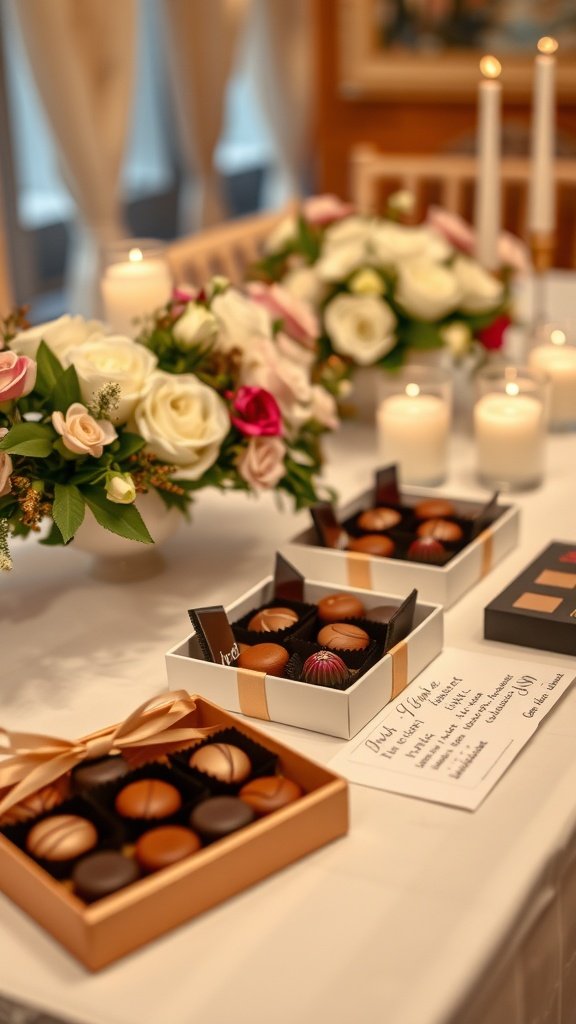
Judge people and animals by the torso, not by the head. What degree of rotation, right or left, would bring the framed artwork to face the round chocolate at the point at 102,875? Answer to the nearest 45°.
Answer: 0° — it already faces it

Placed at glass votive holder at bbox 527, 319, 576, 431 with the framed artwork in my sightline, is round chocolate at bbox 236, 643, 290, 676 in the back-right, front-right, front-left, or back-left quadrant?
back-left

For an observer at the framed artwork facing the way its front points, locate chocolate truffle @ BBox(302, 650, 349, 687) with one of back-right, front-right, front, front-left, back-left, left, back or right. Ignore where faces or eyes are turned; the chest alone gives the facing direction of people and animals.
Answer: front

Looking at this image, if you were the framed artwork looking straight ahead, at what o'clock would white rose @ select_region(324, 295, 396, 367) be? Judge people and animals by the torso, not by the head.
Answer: The white rose is roughly at 12 o'clock from the framed artwork.

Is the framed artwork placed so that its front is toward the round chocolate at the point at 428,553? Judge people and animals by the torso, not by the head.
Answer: yes

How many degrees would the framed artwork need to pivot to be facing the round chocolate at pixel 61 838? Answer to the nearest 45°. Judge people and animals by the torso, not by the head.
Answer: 0° — it already faces it

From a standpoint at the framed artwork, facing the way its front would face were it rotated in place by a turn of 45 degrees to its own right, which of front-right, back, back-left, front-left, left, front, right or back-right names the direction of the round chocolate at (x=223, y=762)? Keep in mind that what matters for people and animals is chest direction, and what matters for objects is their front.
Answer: front-left

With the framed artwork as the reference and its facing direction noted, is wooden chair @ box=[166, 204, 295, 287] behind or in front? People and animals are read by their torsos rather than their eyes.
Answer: in front

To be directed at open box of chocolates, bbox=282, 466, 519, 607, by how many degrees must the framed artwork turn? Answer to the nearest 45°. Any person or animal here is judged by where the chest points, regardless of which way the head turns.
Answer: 0° — it already faces it

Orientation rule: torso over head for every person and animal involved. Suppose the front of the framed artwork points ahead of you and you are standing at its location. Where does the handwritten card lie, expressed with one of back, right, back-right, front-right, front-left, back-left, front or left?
front

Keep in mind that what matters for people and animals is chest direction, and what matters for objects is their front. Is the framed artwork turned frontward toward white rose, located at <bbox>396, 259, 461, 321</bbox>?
yes

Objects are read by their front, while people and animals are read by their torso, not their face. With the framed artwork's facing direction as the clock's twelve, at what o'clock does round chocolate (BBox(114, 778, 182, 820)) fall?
The round chocolate is roughly at 12 o'clock from the framed artwork.

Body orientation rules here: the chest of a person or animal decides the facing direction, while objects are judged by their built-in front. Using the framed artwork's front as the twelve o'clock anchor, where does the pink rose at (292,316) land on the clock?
The pink rose is roughly at 12 o'clock from the framed artwork.

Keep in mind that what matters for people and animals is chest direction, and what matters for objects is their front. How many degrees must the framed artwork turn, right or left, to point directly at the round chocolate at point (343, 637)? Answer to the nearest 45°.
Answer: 0° — it already faces it

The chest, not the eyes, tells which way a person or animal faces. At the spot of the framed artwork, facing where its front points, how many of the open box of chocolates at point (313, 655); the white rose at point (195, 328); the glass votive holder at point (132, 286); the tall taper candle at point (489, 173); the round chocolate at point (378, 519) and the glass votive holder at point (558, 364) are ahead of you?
6

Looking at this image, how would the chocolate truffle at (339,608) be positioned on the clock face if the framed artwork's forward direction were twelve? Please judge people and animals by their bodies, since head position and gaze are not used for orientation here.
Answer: The chocolate truffle is roughly at 12 o'clock from the framed artwork.

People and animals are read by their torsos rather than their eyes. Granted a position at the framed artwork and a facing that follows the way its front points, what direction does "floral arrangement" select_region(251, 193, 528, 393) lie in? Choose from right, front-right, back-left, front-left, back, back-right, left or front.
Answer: front

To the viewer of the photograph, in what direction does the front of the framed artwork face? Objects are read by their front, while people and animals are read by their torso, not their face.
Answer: facing the viewer

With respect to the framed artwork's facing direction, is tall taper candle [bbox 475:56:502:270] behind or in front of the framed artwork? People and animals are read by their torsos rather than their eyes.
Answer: in front

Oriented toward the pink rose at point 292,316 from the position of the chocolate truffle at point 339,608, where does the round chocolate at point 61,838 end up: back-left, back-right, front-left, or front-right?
back-left

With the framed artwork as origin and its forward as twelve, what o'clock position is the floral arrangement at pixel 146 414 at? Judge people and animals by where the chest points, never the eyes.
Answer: The floral arrangement is roughly at 12 o'clock from the framed artwork.

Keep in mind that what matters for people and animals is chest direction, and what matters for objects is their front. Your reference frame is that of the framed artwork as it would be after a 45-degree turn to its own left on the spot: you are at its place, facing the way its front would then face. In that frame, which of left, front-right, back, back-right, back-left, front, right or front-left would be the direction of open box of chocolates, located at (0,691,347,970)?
front-right

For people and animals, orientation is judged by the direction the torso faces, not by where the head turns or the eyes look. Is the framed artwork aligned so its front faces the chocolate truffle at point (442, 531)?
yes
